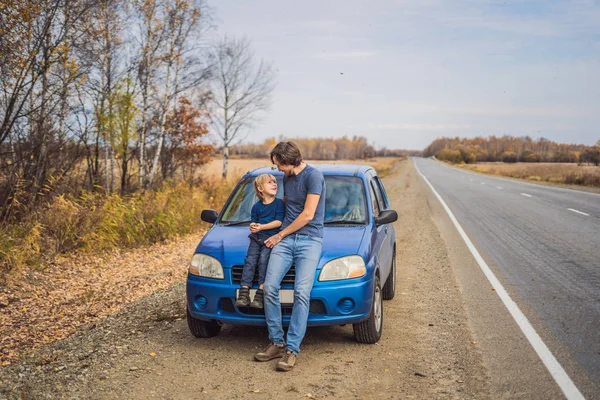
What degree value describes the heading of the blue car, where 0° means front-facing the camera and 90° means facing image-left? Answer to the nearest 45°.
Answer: approximately 0°

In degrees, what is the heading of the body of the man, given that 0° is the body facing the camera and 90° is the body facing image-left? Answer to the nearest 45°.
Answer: approximately 45°

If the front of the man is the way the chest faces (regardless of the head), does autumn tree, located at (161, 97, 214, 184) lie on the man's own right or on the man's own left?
on the man's own right

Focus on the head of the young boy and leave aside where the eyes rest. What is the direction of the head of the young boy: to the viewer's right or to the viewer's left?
to the viewer's right
